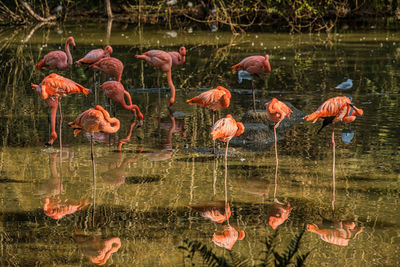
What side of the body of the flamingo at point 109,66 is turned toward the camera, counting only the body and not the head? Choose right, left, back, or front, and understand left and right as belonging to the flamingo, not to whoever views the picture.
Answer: right

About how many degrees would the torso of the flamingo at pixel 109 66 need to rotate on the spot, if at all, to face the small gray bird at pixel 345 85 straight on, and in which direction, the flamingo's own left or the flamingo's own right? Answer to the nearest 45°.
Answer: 0° — it already faces it

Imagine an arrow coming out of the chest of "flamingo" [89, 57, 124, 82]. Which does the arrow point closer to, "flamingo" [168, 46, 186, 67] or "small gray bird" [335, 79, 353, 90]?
the small gray bird
